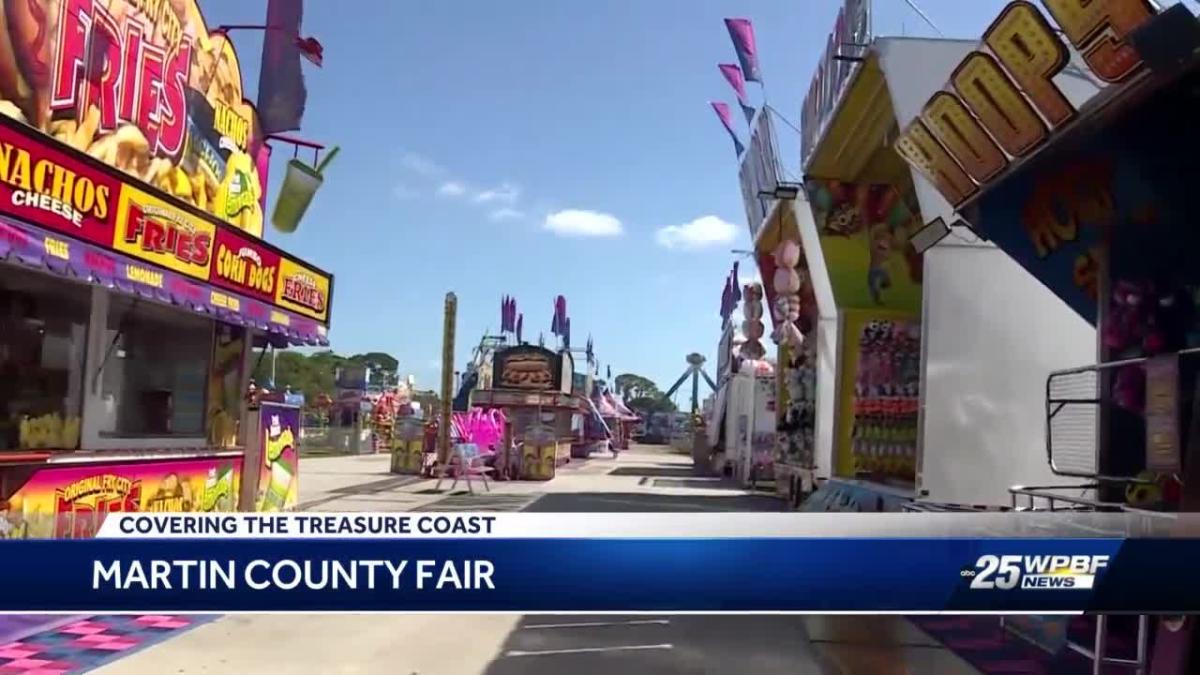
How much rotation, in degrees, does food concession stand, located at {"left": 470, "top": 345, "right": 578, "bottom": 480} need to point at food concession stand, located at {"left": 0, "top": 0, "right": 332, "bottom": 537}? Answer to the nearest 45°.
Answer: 0° — it already faces it

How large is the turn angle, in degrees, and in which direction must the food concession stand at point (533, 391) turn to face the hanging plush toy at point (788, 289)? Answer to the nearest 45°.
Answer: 0° — it already faces it

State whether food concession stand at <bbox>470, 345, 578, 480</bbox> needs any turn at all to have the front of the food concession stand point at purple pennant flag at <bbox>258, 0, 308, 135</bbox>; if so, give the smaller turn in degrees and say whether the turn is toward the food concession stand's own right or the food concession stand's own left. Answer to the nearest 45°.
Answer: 0° — it already faces it

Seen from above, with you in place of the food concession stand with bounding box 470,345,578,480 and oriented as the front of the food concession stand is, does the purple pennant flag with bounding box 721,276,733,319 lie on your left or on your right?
on your left

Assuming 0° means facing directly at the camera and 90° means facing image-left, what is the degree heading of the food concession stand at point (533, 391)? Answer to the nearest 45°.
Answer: approximately 0°

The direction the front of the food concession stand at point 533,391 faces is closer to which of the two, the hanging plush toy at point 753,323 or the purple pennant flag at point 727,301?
the hanging plush toy
